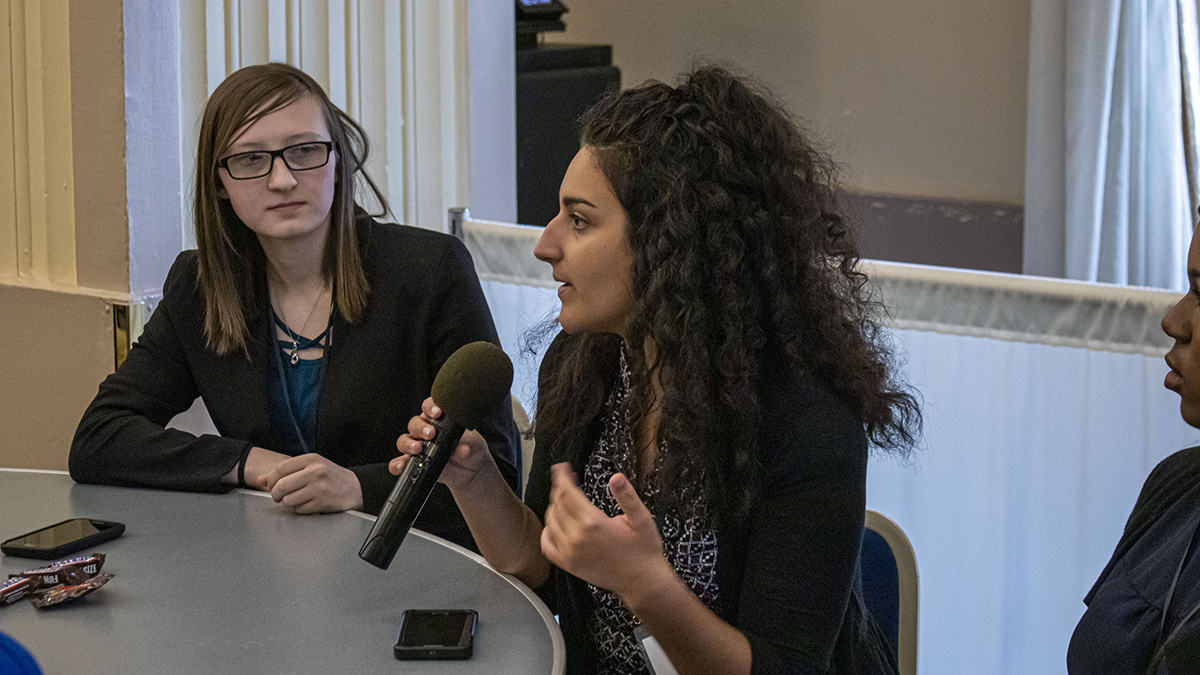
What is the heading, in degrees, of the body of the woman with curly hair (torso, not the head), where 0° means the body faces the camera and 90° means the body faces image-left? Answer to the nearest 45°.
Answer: approximately 45°

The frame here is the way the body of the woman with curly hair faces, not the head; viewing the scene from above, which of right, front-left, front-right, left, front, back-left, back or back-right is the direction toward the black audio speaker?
back-right

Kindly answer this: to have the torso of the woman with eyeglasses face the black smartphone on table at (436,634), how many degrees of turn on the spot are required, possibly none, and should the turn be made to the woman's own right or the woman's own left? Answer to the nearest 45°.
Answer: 0° — they already face it

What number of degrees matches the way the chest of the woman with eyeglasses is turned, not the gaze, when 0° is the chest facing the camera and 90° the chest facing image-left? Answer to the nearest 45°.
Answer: approximately 0°
